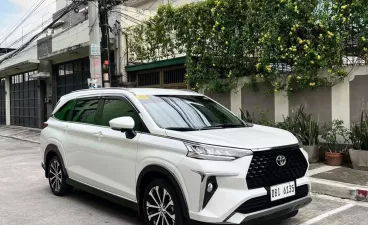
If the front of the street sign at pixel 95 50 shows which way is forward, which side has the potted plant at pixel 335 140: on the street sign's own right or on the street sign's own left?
on the street sign's own left

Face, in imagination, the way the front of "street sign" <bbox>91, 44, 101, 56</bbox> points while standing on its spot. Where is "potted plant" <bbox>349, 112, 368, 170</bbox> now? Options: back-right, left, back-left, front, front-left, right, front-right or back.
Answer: front-left

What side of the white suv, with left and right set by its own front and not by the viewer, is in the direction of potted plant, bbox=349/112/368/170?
left

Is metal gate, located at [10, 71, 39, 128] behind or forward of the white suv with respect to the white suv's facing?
behind

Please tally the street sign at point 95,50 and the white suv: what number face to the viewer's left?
0

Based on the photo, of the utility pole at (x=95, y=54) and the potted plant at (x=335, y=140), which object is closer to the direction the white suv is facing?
the potted plant

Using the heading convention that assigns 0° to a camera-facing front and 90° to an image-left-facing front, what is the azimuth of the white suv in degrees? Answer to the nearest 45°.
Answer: approximately 315°

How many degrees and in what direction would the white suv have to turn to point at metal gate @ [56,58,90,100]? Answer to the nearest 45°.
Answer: approximately 135° to its left

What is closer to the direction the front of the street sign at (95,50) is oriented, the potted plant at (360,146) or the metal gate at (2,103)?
the potted plant

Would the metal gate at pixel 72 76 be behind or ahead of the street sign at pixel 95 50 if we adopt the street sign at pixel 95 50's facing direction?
behind

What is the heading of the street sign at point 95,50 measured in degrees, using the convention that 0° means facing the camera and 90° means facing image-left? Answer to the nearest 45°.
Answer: approximately 0°
